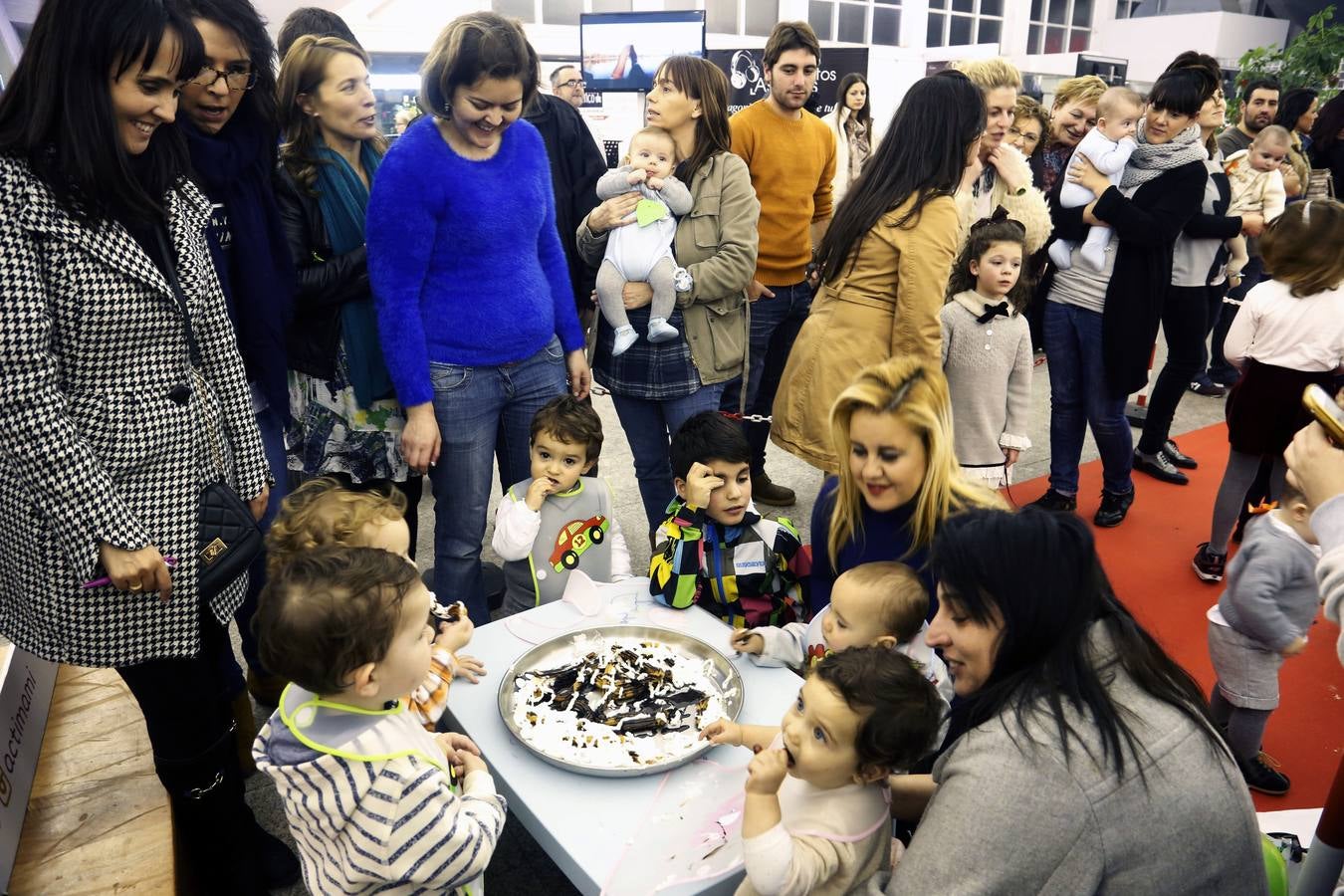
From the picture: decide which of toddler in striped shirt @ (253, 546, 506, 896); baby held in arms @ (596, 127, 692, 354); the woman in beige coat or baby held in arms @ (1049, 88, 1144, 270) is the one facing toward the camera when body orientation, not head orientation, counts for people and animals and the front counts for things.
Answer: baby held in arms @ (596, 127, 692, 354)

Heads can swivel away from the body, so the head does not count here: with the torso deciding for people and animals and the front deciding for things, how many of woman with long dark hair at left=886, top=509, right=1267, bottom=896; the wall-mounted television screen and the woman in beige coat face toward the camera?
1

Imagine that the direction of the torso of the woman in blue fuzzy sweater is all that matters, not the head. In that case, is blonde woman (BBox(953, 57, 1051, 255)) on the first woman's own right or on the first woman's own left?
on the first woman's own left

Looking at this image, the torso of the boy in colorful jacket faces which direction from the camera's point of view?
toward the camera

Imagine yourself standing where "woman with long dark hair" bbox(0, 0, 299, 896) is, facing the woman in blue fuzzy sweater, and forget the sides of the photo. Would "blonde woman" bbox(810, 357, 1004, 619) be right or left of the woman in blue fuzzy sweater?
right

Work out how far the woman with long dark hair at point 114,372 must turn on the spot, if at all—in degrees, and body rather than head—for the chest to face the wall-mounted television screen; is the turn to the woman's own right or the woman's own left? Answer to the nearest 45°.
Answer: approximately 90° to the woman's own left

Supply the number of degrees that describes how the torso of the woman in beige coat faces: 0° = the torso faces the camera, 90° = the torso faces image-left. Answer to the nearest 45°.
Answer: approximately 225°

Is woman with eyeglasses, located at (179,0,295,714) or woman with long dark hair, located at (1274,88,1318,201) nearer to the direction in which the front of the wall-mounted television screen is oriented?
the woman with eyeglasses

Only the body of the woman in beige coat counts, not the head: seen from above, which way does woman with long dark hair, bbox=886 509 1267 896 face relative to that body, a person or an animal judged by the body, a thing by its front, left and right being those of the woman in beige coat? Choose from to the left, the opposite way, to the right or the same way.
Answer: to the left

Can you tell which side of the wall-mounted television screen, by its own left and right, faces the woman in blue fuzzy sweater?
front

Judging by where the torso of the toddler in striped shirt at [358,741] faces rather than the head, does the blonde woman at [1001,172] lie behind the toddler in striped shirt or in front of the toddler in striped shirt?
in front

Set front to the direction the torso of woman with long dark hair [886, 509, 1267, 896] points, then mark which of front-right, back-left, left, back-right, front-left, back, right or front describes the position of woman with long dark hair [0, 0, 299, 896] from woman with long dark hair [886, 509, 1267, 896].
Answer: front-left

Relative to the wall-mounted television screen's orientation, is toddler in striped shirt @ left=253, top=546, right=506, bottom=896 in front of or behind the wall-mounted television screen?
in front

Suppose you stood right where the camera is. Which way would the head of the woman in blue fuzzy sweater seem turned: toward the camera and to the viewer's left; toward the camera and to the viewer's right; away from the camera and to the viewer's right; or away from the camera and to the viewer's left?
toward the camera and to the viewer's right

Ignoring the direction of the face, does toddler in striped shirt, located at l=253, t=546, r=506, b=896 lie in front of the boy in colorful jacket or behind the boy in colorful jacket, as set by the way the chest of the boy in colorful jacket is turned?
in front

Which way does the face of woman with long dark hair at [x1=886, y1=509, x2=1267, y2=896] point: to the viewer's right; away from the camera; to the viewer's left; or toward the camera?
to the viewer's left

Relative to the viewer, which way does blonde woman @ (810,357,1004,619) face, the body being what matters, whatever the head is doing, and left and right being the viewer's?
facing the viewer and to the left of the viewer
